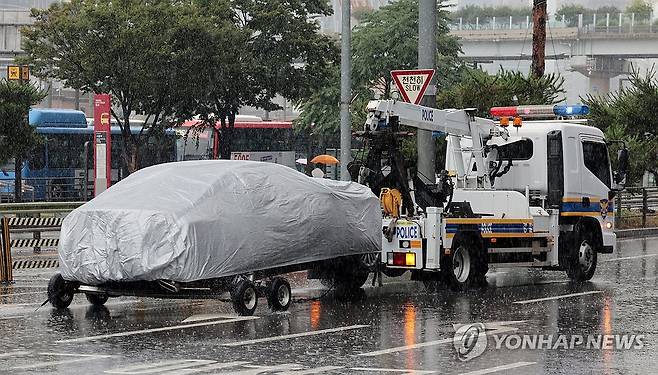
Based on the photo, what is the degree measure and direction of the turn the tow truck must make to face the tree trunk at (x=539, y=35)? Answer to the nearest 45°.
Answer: approximately 45° to its left

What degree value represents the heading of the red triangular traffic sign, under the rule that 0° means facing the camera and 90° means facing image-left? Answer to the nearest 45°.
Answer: approximately 0°

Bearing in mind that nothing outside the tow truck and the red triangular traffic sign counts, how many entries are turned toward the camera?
1

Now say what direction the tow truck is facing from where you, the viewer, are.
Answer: facing away from the viewer and to the right of the viewer

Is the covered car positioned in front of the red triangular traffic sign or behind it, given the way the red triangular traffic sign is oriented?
in front

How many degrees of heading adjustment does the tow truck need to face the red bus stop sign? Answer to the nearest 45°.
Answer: approximately 90° to its left

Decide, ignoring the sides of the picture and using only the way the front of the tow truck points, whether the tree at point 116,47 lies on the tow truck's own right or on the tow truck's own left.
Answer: on the tow truck's own left

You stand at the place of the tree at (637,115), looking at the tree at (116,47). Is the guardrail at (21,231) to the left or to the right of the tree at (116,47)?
left

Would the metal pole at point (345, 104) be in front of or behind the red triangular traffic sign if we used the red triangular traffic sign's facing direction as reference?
behind
